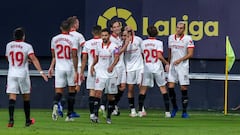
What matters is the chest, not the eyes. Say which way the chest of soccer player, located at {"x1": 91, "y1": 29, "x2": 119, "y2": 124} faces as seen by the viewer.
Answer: toward the camera

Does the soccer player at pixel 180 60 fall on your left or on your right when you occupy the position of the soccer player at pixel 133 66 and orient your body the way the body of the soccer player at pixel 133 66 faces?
on your left

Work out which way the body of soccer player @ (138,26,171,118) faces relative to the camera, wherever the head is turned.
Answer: away from the camera

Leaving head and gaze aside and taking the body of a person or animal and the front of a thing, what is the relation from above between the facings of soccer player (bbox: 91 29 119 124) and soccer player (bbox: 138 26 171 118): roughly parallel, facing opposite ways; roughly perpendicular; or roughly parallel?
roughly parallel, facing opposite ways

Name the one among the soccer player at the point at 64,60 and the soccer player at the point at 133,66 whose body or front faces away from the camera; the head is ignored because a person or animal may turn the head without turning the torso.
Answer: the soccer player at the point at 64,60

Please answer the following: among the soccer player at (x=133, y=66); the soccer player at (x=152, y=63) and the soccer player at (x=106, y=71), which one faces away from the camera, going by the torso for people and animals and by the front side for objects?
the soccer player at (x=152, y=63)

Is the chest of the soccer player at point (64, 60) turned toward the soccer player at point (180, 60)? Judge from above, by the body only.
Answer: no

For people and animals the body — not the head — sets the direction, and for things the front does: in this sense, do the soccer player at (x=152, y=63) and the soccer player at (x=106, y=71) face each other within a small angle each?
no

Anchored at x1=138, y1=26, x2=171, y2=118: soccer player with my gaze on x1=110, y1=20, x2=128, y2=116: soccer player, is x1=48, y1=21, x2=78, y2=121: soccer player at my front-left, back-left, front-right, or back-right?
front-left

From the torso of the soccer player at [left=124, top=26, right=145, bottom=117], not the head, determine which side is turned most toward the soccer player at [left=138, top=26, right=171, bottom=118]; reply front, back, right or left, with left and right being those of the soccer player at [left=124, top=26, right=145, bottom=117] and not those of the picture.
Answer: left

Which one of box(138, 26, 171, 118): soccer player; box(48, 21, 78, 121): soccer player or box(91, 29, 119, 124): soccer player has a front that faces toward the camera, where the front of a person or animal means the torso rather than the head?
box(91, 29, 119, 124): soccer player

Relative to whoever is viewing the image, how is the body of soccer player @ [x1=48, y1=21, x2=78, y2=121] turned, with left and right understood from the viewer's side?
facing away from the viewer

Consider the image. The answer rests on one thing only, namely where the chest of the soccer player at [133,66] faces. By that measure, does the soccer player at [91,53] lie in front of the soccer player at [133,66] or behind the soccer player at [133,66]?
in front

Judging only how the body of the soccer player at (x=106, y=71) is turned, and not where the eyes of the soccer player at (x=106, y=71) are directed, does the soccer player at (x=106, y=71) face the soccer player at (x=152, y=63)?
no

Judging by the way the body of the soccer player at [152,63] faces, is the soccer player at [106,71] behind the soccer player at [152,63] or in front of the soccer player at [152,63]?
behind

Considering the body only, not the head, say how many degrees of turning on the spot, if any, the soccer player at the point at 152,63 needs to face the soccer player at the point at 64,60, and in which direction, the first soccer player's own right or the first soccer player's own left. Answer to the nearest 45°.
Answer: approximately 135° to the first soccer player's own left
